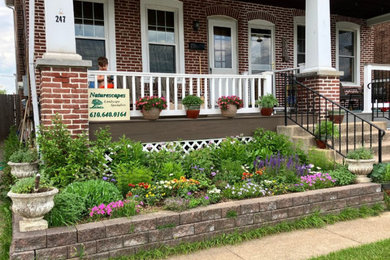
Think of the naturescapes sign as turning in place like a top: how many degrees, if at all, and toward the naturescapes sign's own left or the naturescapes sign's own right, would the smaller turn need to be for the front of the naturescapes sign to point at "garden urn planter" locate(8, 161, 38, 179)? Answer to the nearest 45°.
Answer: approximately 90° to the naturescapes sign's own right

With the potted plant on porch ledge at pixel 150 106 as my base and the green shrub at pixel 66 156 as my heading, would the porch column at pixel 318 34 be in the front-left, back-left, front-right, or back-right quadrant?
back-left

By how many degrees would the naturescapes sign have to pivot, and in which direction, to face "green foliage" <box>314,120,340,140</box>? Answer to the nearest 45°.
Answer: approximately 90° to its left

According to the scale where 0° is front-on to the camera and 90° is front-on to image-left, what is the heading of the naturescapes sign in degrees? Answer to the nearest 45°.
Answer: approximately 0°

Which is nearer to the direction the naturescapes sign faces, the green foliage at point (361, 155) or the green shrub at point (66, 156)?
the green shrub

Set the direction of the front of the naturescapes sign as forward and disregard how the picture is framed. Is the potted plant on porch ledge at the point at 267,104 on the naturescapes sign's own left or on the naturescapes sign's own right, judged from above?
on the naturescapes sign's own left

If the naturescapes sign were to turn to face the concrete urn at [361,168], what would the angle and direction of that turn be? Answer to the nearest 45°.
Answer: approximately 90° to its left

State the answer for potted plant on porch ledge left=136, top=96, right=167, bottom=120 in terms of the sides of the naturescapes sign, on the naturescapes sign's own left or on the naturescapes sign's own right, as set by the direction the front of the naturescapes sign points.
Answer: on the naturescapes sign's own left
